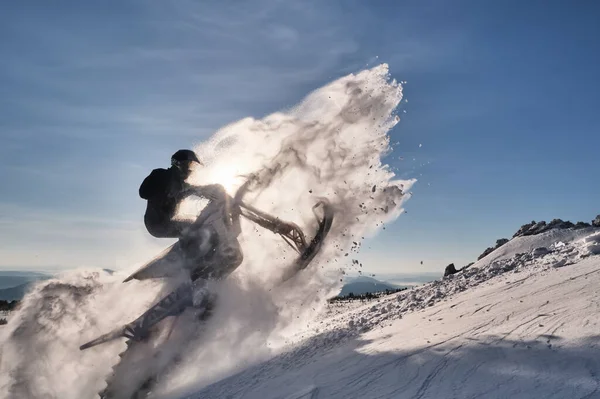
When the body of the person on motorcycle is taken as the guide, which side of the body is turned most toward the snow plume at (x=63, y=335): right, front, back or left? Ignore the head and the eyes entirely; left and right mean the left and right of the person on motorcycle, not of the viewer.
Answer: back

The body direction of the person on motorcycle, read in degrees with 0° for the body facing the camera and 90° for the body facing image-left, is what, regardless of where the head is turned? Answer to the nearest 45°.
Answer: approximately 270°

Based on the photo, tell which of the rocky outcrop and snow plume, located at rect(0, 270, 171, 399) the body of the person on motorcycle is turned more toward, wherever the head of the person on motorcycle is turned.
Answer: the rocky outcrop

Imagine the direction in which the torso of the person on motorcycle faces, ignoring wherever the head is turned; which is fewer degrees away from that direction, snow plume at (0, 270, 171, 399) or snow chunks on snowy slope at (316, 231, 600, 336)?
the snow chunks on snowy slope

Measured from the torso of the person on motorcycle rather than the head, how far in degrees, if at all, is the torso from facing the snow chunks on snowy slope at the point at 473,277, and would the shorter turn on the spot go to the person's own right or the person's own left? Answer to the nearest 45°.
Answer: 0° — they already face it

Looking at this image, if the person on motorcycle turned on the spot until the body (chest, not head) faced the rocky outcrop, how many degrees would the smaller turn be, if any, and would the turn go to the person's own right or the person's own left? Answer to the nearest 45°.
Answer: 0° — they already face it

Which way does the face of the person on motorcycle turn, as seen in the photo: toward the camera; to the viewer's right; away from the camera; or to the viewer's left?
to the viewer's right
